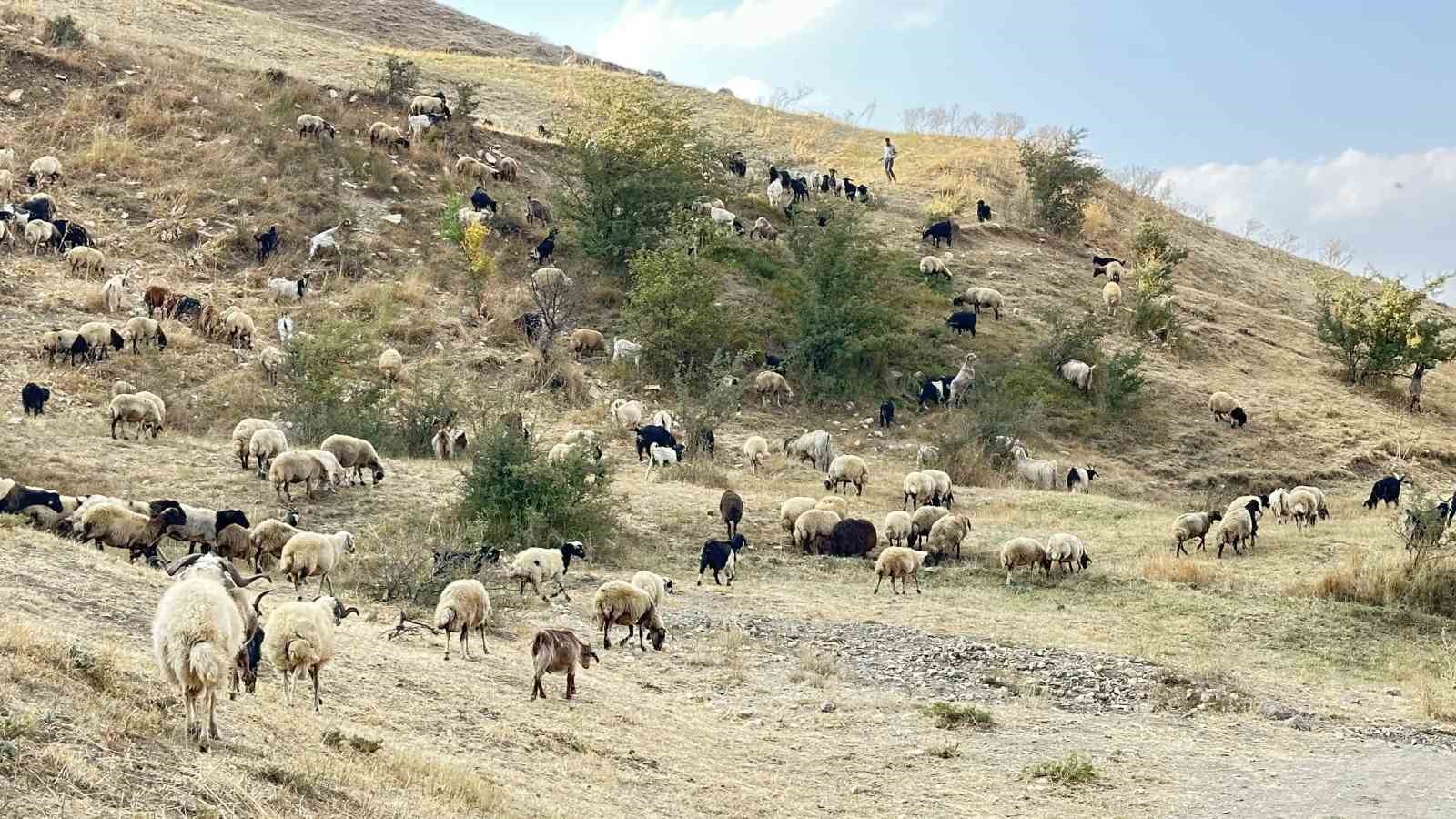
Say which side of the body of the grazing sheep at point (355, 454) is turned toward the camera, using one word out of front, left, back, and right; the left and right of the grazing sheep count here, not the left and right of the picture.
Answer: right

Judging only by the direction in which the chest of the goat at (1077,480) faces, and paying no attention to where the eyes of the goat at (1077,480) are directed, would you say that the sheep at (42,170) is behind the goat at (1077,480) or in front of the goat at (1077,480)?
behind

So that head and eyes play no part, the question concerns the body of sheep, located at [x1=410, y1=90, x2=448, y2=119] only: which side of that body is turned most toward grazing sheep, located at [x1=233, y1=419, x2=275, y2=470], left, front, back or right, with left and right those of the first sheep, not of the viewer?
right

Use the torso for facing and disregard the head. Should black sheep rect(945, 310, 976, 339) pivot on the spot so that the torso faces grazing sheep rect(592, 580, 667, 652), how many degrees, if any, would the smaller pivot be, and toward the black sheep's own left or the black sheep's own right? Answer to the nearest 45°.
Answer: approximately 90° to the black sheep's own left

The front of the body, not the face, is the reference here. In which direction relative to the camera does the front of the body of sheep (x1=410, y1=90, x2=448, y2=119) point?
to the viewer's right

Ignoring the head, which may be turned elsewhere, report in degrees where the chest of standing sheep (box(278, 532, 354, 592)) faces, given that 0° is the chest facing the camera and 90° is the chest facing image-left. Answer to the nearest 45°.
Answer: approximately 225°

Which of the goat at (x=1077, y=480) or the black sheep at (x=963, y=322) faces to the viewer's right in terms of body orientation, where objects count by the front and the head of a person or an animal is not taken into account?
the goat
